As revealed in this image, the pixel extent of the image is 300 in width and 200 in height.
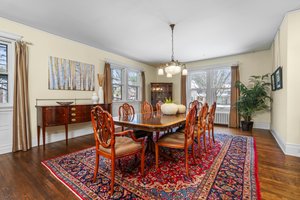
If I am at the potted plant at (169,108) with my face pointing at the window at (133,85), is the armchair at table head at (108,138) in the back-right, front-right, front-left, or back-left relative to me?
back-left

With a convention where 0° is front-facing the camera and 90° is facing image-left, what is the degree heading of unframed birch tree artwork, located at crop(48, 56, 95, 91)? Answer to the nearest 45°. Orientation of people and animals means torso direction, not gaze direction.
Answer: approximately 315°

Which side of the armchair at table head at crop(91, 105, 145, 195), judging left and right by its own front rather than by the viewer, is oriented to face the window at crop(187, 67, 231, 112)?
front

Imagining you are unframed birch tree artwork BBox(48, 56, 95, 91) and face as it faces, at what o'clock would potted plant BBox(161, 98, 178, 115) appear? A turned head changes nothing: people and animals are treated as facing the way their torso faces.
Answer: The potted plant is roughly at 12 o'clock from the unframed birch tree artwork.

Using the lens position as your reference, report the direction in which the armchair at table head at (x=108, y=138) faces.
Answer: facing away from the viewer and to the right of the viewer

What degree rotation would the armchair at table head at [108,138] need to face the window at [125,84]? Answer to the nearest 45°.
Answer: approximately 45° to its left

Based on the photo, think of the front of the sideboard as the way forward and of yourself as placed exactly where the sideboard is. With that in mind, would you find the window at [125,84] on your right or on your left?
on your left

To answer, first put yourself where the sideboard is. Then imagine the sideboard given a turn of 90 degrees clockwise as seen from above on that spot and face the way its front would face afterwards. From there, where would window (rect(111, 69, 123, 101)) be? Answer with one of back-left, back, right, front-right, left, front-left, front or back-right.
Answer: back

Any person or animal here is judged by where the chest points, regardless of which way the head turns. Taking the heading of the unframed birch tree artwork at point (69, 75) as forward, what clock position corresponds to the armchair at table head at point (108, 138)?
The armchair at table head is roughly at 1 o'clock from the unframed birch tree artwork.

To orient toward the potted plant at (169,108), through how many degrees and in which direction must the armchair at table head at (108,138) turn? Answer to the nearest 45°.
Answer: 0° — it already faces it

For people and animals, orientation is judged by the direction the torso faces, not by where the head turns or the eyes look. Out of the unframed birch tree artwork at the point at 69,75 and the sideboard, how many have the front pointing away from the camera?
0

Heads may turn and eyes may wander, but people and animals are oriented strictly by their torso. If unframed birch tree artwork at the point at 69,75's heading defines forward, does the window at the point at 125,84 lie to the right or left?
on its left

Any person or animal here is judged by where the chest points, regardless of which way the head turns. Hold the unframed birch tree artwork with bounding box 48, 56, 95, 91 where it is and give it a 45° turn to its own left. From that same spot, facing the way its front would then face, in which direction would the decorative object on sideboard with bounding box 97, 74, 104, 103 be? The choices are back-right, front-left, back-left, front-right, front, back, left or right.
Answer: front
